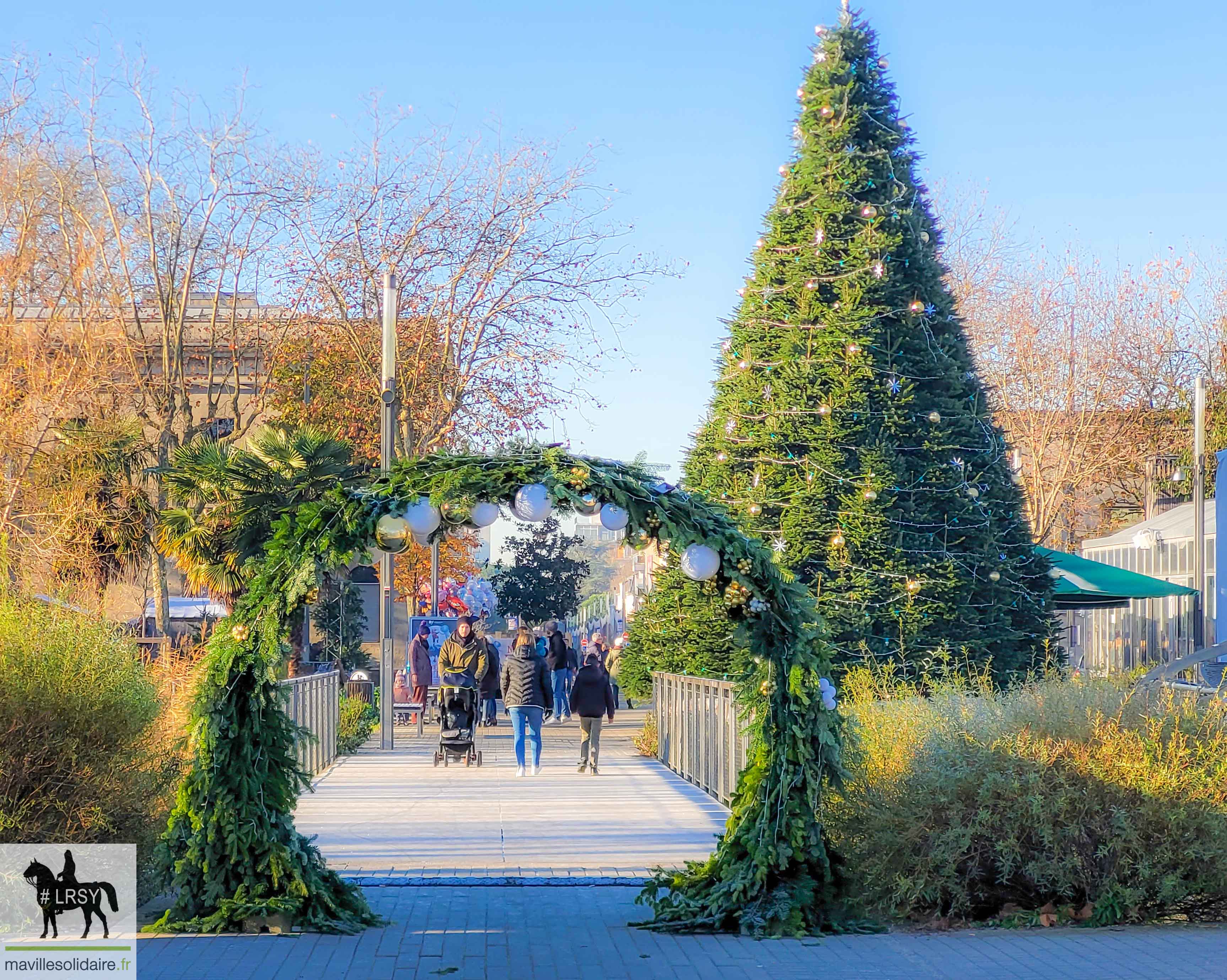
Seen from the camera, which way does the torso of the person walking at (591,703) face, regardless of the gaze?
away from the camera

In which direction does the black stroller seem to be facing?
toward the camera

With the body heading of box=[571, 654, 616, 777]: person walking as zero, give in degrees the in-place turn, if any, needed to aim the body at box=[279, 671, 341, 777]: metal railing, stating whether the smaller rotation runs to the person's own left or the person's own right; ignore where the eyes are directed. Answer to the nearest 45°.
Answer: approximately 90° to the person's own left

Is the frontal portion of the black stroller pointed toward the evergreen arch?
yes

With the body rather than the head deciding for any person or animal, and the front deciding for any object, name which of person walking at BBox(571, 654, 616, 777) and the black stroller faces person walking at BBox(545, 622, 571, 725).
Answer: person walking at BBox(571, 654, 616, 777)

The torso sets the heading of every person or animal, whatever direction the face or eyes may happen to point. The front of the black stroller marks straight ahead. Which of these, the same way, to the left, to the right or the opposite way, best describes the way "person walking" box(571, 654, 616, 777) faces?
the opposite way

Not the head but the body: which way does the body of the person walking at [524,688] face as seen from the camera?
away from the camera

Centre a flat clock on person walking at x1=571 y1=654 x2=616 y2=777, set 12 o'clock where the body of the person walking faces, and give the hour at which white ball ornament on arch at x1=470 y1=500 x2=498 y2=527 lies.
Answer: The white ball ornament on arch is roughly at 6 o'clock from the person walking.
